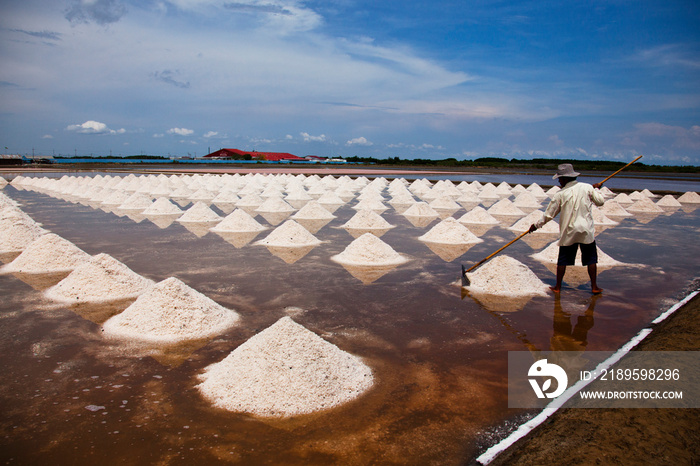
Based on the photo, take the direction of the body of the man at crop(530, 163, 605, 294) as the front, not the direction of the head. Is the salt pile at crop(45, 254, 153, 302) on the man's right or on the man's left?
on the man's left

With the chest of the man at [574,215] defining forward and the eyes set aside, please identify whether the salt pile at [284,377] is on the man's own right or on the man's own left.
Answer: on the man's own left

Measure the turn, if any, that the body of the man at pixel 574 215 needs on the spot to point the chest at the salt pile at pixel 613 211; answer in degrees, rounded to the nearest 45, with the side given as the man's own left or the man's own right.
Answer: approximately 45° to the man's own right

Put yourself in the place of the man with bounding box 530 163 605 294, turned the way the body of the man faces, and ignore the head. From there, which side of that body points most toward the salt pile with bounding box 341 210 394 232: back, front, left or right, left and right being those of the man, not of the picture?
front

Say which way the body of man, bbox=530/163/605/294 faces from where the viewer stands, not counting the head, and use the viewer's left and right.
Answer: facing away from the viewer and to the left of the viewer

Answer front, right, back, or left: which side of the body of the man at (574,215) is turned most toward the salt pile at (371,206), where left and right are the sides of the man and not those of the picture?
front
